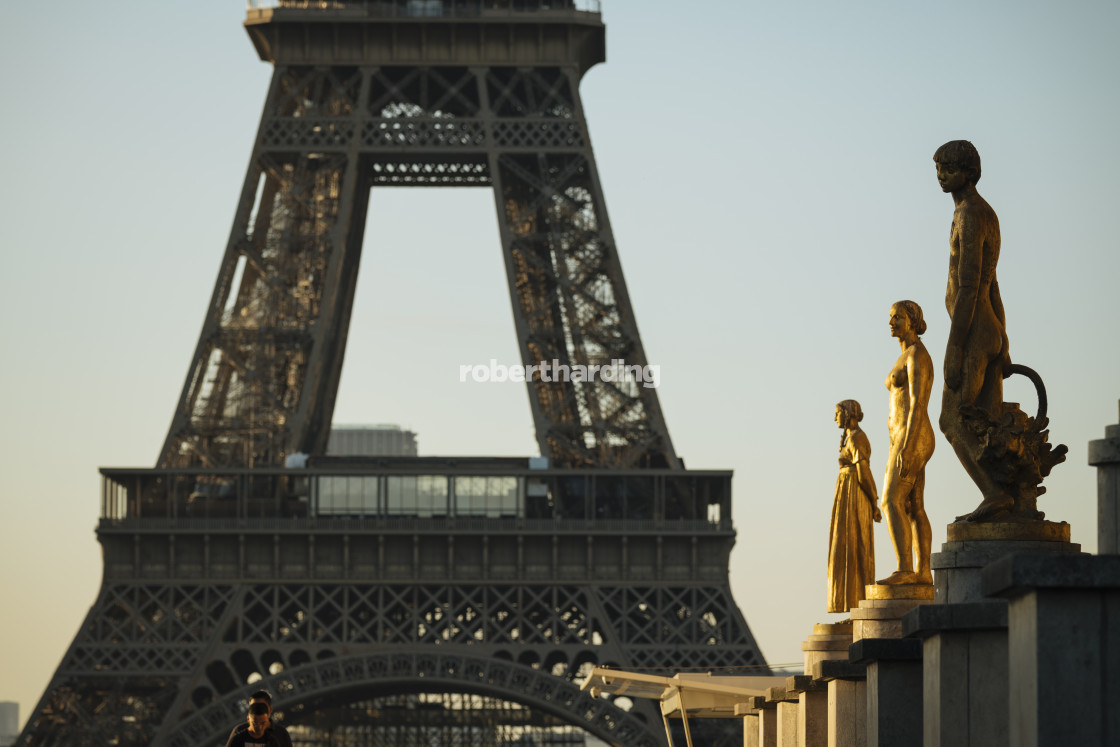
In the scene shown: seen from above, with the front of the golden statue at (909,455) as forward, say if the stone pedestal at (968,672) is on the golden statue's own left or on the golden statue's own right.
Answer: on the golden statue's own left

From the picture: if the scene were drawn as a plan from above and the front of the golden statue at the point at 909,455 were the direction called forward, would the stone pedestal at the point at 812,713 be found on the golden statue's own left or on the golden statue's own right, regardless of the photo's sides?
on the golden statue's own right

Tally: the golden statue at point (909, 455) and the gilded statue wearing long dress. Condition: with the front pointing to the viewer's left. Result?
2

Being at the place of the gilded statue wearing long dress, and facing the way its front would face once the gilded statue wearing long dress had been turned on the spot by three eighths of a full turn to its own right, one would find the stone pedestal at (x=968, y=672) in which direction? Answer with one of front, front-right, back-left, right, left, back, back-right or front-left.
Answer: back-right

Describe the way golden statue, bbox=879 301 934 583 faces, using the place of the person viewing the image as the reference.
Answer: facing to the left of the viewer

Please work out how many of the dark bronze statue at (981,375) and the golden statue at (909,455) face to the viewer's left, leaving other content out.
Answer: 2

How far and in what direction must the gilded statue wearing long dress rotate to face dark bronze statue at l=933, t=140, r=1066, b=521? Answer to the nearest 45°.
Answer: approximately 90° to its left

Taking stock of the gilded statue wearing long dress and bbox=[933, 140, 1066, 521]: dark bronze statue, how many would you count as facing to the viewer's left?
2

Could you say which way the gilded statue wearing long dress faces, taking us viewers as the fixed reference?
facing to the left of the viewer

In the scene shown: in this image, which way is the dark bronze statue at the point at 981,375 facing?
to the viewer's left
